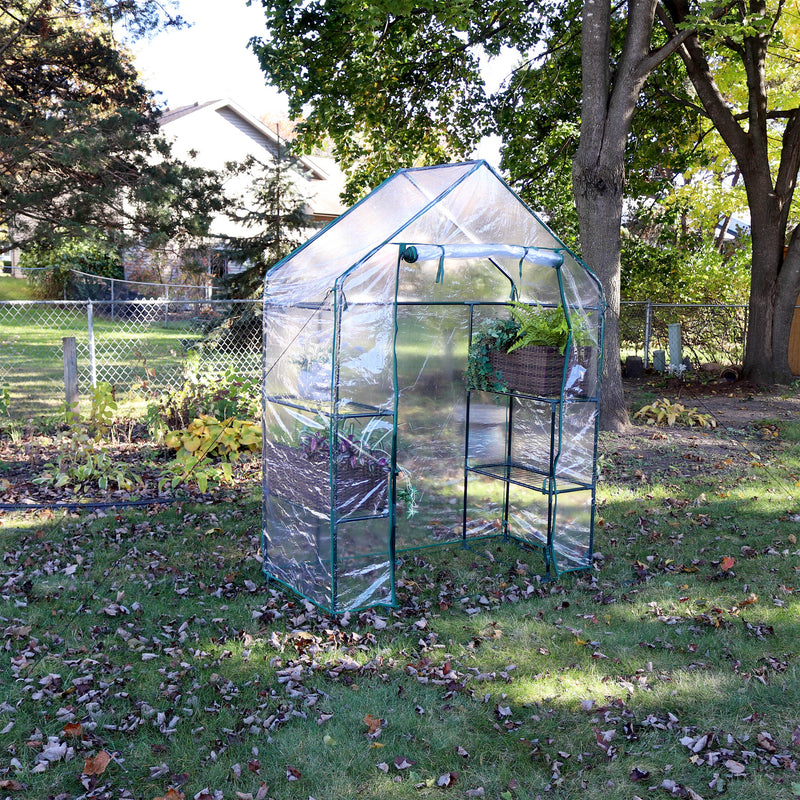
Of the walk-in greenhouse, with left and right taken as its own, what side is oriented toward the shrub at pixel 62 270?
back

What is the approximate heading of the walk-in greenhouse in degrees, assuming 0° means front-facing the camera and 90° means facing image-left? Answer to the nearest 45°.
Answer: approximately 315°

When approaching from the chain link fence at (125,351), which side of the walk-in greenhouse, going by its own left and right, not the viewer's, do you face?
back

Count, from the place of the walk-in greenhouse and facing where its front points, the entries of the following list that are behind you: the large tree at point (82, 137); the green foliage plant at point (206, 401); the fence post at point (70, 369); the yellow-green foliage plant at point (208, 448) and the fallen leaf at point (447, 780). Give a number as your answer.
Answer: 4

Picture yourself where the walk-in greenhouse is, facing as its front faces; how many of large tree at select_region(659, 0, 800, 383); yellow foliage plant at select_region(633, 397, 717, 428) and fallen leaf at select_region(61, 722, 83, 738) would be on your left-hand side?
2

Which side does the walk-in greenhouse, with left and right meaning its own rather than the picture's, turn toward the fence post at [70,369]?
back

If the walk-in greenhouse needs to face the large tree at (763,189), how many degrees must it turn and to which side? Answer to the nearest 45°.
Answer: approximately 90° to its left

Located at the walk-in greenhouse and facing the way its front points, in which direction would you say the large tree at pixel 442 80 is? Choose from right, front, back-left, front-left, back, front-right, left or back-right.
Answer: back-left

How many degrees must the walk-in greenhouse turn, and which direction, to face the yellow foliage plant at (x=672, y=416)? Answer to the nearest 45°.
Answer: approximately 90° to its left

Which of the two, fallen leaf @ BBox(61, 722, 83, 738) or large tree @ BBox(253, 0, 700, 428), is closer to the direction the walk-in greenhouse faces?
the fallen leaf

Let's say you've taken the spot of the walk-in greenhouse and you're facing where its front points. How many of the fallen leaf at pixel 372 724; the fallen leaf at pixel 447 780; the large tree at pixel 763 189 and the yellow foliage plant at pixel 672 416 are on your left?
2

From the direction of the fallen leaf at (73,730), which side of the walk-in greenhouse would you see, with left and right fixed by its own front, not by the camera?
right

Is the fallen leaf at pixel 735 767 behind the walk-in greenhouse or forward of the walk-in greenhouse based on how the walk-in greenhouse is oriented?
forward

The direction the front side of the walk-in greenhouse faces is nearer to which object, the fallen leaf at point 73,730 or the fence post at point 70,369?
the fallen leaf

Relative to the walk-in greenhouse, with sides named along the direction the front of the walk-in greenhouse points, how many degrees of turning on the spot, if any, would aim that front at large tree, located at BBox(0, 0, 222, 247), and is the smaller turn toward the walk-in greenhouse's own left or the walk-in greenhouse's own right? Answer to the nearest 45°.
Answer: approximately 180°

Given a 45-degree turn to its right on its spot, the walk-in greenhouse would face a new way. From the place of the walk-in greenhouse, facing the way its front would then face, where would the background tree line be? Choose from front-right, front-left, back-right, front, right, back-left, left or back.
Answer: back

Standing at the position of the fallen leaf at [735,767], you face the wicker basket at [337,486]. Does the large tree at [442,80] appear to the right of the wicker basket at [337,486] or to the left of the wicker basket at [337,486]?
right
